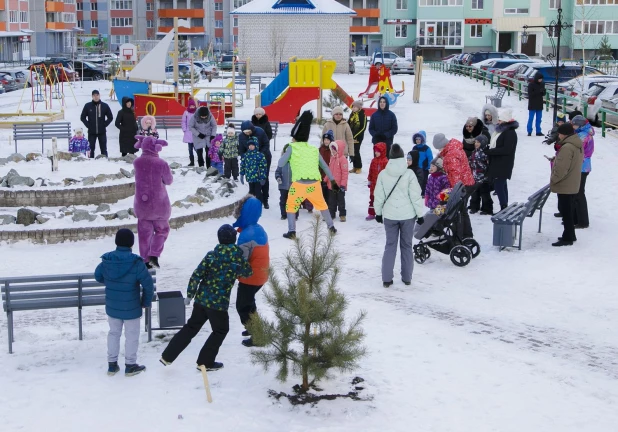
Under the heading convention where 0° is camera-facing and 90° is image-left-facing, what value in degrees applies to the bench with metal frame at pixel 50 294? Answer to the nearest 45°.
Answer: approximately 180°

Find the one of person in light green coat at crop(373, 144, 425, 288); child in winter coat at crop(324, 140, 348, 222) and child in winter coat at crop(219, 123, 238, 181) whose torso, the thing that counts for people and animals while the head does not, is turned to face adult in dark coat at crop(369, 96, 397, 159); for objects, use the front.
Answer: the person in light green coat

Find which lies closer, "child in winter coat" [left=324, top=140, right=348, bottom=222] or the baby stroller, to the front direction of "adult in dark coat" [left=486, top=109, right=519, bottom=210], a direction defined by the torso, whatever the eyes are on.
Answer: the child in winter coat

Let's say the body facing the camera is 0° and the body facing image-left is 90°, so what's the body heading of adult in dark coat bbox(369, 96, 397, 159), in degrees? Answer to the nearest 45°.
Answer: approximately 0°

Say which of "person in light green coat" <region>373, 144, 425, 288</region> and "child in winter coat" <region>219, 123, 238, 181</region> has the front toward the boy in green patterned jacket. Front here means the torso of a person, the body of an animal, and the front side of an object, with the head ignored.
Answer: the child in winter coat

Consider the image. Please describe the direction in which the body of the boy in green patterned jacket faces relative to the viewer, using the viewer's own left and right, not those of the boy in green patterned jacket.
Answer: facing away from the viewer and to the right of the viewer

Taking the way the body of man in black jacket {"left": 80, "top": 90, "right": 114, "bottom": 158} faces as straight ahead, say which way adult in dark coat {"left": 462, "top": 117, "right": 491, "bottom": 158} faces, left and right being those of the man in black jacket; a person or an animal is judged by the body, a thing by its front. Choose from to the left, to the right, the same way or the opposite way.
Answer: to the right

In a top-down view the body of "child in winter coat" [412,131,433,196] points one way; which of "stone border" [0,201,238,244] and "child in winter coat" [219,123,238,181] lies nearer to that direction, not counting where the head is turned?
the stone border

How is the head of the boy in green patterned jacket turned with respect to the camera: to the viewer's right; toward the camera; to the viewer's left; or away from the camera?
away from the camera

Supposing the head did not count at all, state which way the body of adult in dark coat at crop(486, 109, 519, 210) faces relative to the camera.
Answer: to the viewer's left

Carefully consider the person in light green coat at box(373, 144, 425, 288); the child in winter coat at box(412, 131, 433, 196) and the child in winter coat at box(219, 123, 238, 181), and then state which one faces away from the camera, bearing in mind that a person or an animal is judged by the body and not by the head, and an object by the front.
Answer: the person in light green coat

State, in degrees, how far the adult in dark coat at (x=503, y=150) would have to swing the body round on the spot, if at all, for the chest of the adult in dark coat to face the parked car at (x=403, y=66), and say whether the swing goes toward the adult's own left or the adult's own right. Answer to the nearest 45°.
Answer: approximately 90° to the adult's own right

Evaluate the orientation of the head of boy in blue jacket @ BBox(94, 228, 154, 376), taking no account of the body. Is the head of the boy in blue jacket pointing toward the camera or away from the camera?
away from the camera
